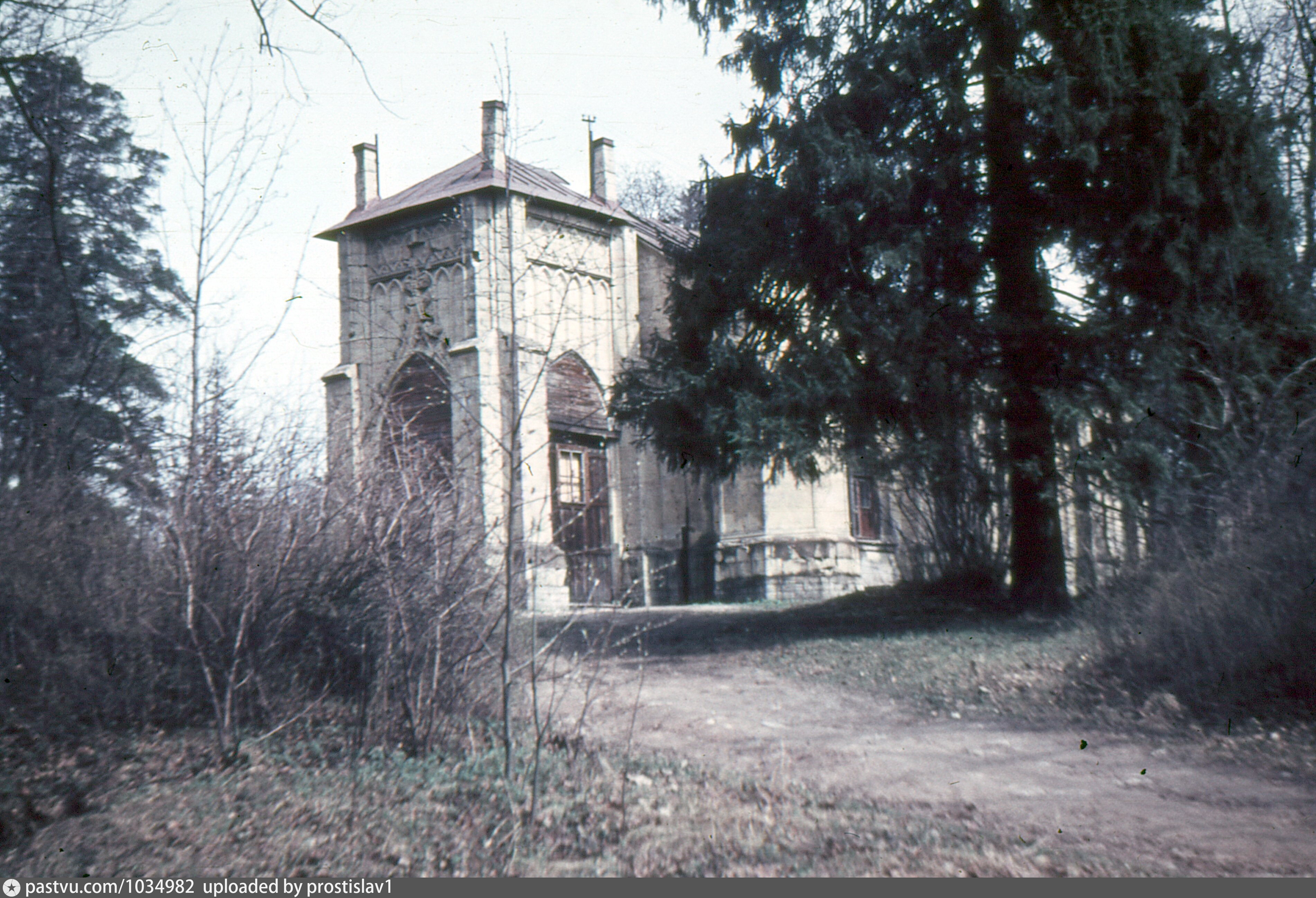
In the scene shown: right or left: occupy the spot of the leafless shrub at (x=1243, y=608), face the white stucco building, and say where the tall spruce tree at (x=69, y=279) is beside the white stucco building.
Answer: left
